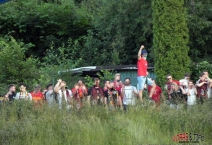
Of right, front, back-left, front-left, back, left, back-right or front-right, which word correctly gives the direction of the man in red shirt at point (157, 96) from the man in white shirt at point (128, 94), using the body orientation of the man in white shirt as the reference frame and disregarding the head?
left

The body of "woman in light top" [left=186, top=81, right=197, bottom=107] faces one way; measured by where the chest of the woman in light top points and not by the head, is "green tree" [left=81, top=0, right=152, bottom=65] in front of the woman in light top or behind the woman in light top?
behind

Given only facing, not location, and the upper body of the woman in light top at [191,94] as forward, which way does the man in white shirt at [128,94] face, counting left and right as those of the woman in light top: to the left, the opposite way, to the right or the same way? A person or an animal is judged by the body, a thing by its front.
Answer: the same way

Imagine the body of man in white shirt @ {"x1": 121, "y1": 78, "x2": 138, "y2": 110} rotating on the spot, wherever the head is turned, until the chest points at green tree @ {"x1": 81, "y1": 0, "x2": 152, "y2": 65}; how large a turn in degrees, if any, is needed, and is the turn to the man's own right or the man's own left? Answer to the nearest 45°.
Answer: approximately 180°

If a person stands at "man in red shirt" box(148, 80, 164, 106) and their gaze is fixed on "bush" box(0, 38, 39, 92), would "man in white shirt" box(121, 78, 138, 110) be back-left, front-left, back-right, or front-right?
front-left

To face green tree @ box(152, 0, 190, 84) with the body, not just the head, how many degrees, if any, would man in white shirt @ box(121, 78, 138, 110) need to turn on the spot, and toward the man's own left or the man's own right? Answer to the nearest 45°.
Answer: approximately 180°

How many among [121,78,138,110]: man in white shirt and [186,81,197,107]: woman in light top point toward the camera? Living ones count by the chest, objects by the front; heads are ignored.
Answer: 2

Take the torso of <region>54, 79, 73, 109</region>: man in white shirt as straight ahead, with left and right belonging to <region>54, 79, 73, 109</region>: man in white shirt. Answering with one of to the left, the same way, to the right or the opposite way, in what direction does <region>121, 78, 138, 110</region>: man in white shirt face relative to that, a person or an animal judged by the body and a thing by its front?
the same way

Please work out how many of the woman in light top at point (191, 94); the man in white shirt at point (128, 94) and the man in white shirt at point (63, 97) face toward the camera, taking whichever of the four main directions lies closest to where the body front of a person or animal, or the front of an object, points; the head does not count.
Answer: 3

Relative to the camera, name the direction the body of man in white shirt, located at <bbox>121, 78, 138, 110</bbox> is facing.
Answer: toward the camera

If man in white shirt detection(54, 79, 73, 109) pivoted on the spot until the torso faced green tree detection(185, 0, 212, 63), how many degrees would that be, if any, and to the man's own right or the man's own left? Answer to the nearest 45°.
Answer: approximately 135° to the man's own left

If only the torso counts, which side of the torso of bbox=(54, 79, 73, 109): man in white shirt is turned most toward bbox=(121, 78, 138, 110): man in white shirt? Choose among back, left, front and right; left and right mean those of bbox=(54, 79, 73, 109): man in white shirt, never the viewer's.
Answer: left

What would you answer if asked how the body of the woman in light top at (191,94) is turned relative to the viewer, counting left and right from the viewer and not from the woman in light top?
facing the viewer

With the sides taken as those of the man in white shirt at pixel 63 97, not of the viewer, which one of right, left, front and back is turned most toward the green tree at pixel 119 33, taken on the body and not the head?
back

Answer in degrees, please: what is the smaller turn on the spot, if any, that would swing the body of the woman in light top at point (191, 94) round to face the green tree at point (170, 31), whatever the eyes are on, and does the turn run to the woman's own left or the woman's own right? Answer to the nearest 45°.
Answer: approximately 180°

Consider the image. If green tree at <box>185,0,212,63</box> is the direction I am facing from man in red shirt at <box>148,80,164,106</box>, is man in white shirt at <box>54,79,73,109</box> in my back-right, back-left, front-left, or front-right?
back-left

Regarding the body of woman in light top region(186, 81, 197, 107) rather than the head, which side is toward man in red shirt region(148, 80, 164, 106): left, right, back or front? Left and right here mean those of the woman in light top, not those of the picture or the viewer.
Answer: right
